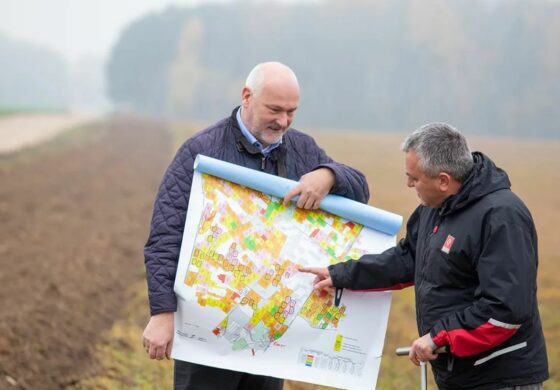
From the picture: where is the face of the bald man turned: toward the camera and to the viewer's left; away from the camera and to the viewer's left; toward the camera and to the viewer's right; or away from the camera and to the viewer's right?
toward the camera and to the viewer's right

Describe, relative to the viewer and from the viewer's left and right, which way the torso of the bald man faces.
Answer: facing the viewer and to the right of the viewer
